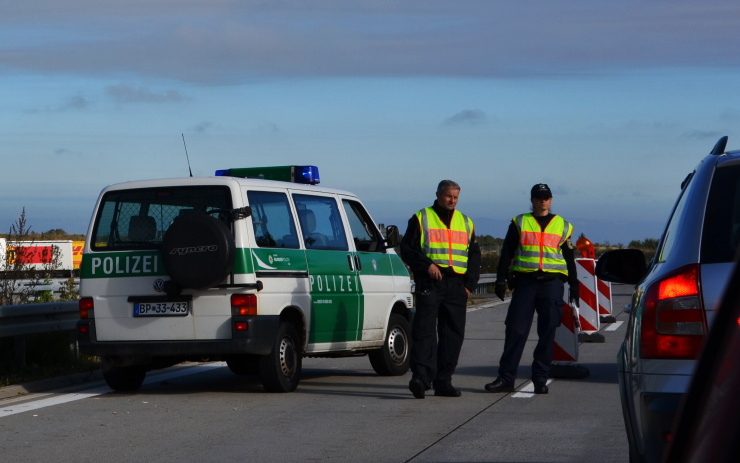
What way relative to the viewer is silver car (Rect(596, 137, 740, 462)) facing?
away from the camera

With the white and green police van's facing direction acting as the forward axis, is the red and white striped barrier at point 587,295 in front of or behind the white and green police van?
in front

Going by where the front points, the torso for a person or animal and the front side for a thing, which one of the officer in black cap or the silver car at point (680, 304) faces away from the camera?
the silver car

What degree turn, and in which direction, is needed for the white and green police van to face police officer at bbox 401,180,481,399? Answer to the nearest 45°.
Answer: approximately 45° to its right

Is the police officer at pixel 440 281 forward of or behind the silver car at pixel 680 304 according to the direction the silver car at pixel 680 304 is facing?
forward

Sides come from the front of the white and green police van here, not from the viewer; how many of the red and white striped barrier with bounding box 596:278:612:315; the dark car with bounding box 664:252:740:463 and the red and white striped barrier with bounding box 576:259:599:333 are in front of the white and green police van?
2

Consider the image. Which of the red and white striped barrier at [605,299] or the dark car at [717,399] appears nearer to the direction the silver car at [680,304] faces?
the red and white striped barrier

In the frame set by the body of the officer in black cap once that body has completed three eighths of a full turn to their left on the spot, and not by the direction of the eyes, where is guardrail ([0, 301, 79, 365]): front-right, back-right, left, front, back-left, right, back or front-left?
back-left

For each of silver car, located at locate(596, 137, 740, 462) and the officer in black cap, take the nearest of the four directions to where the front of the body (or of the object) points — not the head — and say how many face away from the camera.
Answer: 1

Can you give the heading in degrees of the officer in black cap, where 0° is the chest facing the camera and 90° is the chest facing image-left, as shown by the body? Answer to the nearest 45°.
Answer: approximately 0°

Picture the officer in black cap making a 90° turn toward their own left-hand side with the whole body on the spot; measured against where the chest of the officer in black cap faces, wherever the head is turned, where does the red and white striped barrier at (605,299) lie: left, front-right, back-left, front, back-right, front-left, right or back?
left

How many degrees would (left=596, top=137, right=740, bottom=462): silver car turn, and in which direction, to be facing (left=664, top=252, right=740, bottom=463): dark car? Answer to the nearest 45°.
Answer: approximately 180°

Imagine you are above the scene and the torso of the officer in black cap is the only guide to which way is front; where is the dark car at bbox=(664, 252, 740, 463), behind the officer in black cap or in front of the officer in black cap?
in front

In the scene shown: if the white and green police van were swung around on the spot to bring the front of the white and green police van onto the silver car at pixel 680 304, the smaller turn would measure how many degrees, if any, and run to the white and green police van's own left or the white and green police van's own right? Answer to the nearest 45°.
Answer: approximately 135° to the white and green police van's own right
